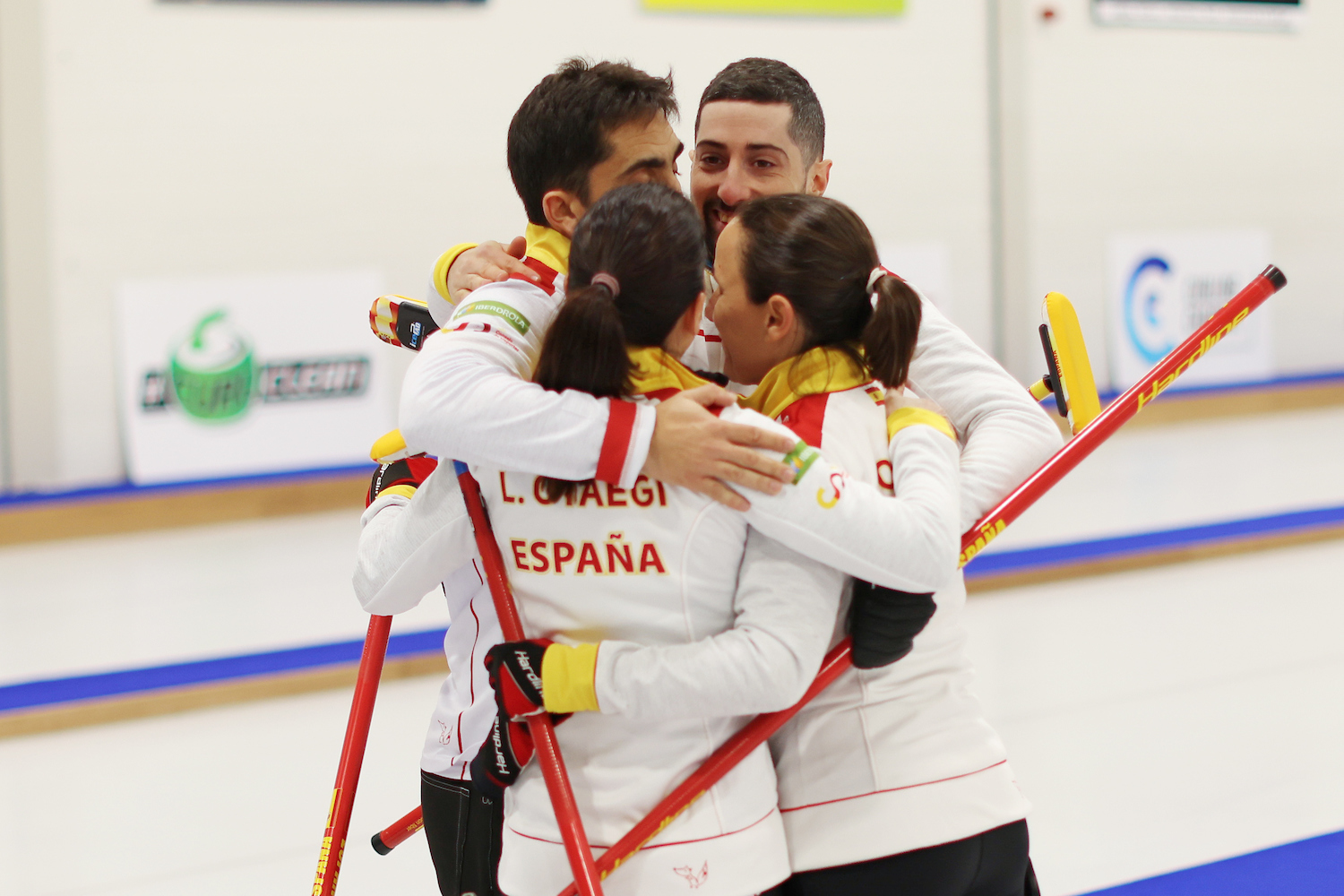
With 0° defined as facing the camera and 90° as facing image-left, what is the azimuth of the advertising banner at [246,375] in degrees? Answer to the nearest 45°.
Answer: approximately 0°

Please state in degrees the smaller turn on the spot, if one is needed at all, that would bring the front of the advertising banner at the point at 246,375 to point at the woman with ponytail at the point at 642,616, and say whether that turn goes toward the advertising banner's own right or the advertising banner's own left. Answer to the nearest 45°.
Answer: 0° — it already faces them

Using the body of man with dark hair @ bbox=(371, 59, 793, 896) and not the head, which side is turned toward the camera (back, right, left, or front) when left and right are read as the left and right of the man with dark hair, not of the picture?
right

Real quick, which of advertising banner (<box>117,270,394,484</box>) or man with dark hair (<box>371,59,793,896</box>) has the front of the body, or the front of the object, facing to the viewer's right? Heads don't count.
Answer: the man with dark hair

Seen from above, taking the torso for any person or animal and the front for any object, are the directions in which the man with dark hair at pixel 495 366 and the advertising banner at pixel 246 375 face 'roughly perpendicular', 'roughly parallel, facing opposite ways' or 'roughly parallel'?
roughly perpendicular

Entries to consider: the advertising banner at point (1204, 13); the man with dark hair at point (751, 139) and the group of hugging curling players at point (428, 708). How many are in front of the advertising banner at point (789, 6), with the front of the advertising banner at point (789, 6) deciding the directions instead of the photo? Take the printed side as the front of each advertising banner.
2

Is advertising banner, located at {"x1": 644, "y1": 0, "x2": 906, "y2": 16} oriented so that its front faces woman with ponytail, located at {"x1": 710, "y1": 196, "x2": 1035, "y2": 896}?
yes

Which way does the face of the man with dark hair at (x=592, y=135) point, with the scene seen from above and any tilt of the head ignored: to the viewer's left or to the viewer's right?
to the viewer's right
